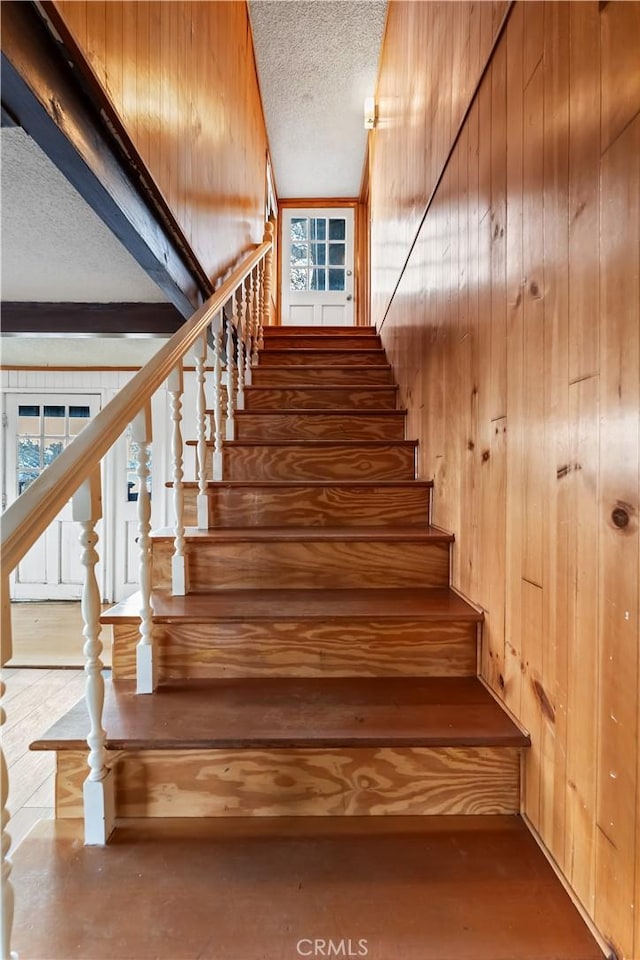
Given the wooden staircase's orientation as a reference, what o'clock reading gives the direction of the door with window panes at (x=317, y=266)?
The door with window panes is roughly at 6 o'clock from the wooden staircase.

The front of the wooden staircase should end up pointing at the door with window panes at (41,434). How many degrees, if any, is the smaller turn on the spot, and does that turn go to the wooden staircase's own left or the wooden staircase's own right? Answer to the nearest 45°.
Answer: approximately 135° to the wooden staircase's own right

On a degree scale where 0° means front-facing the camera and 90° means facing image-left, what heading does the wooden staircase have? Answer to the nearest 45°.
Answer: approximately 0°
